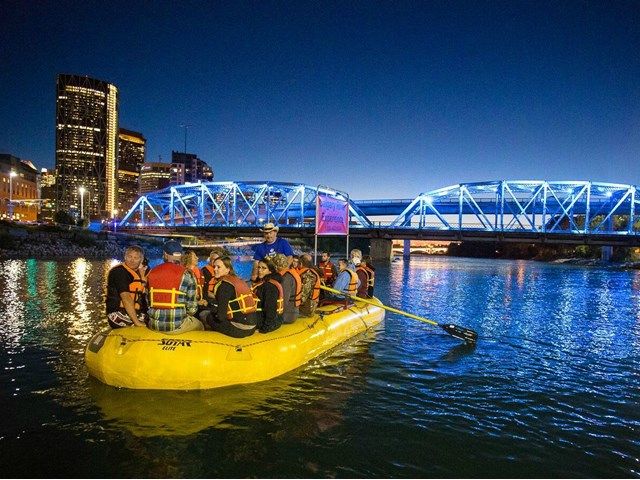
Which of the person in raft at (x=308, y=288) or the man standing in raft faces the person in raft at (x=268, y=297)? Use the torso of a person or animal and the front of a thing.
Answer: the man standing in raft

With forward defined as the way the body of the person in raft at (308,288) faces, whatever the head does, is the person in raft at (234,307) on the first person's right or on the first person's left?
on the first person's left

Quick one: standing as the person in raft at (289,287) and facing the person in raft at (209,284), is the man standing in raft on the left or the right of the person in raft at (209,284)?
right

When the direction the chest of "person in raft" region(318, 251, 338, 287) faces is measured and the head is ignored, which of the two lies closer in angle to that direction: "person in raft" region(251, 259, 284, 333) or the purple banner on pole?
the person in raft

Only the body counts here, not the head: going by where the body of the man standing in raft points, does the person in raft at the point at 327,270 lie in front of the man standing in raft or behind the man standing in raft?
behind

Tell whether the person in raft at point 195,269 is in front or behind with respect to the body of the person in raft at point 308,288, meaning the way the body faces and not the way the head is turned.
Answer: in front

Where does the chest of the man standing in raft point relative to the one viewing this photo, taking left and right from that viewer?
facing the viewer

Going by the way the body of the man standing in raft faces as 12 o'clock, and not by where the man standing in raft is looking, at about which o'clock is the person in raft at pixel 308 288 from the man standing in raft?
The person in raft is roughly at 10 o'clock from the man standing in raft.

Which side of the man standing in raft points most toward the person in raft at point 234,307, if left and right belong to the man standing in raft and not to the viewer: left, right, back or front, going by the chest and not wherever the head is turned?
front
